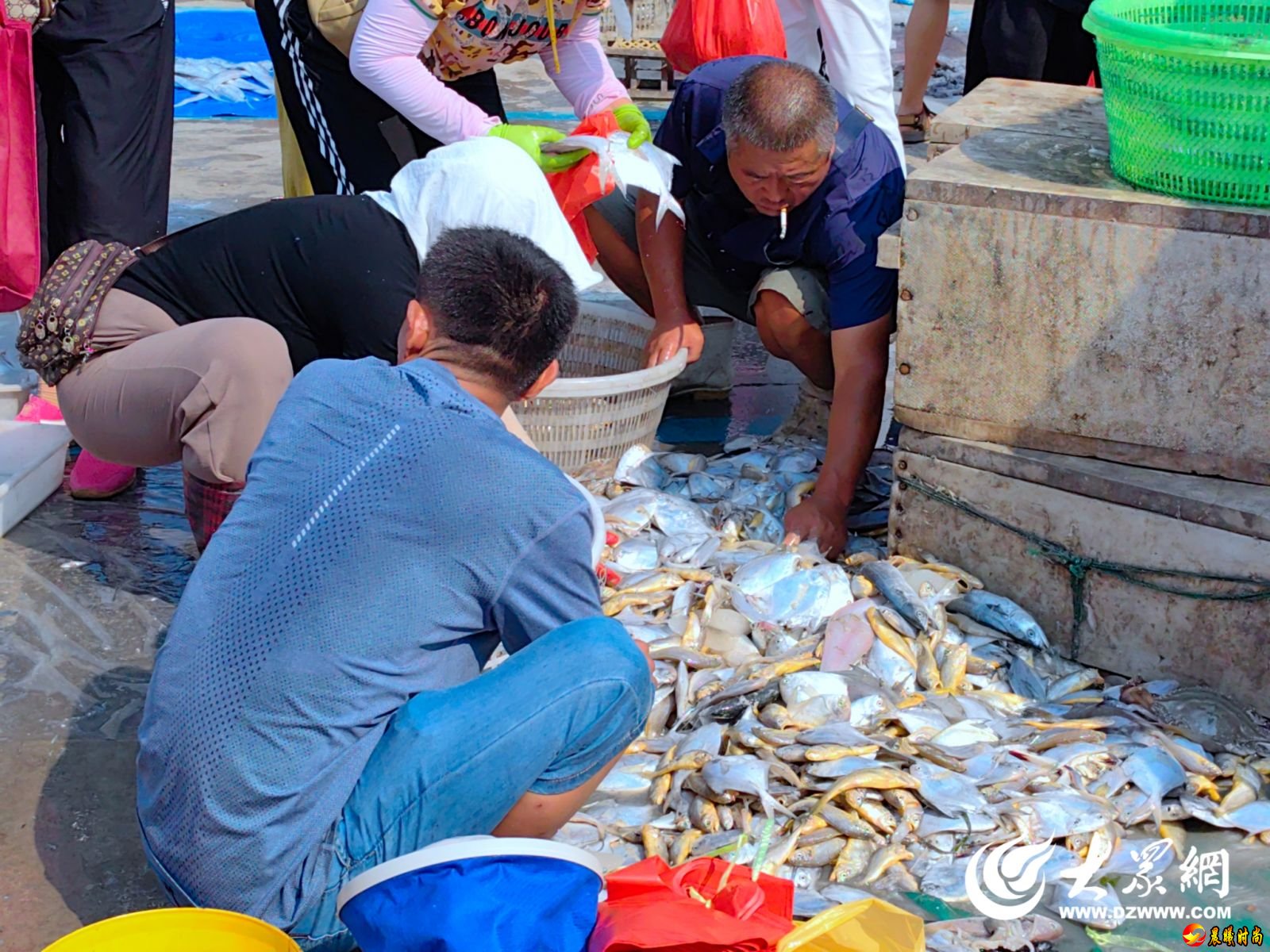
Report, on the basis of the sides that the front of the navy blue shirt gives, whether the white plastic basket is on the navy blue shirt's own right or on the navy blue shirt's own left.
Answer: on the navy blue shirt's own right

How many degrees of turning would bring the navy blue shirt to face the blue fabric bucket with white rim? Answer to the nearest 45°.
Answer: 0° — it already faces it

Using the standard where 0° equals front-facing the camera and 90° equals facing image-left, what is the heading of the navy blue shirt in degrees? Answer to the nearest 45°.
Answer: approximately 0°

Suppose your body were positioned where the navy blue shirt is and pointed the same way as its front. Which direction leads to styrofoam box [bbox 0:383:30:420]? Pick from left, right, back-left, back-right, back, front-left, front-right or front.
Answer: right

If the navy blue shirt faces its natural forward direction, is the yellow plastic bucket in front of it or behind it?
in front

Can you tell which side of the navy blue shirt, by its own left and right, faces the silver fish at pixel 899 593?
front

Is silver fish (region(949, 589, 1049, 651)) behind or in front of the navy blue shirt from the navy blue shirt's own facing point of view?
in front

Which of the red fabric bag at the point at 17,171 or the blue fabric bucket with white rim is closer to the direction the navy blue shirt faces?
the blue fabric bucket with white rim

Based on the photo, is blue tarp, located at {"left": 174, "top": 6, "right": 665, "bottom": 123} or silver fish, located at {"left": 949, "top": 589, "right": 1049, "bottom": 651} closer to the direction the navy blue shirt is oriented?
the silver fish

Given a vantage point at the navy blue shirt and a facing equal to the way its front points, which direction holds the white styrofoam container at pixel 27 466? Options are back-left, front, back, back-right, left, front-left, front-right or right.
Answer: right

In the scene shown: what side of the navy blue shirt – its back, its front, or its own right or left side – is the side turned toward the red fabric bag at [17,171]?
right

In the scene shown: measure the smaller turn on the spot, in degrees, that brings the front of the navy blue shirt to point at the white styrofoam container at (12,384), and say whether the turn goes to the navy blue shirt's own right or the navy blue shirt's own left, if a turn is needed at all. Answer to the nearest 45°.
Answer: approximately 90° to the navy blue shirt's own right
